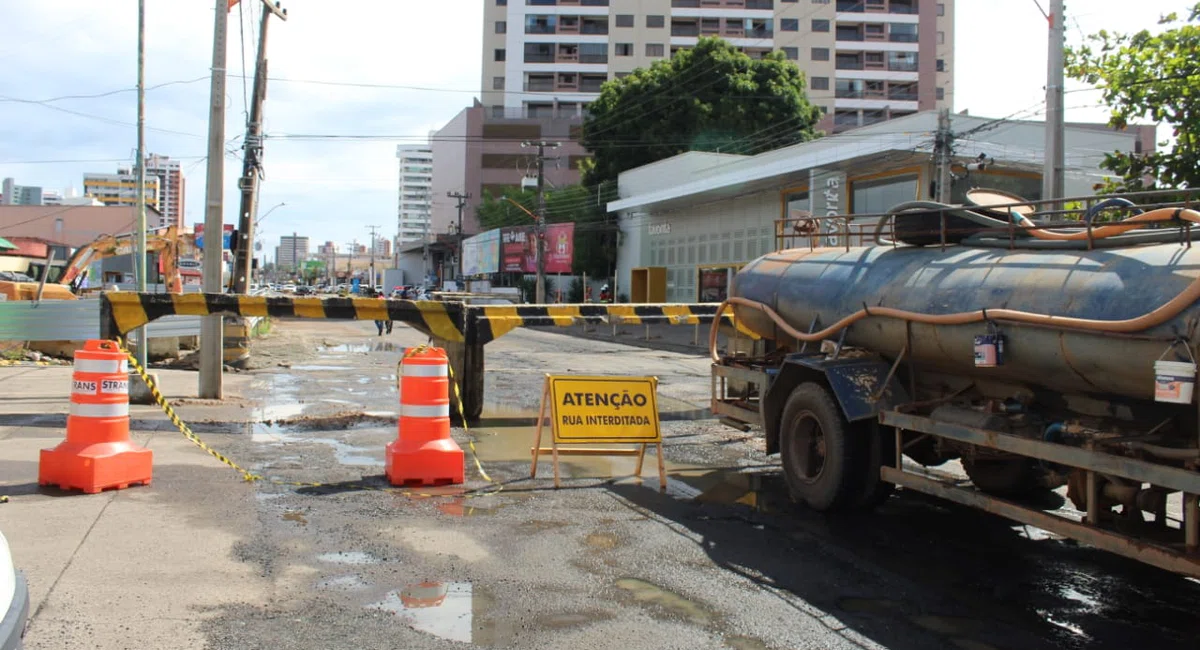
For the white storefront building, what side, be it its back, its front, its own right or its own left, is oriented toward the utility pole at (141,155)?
front

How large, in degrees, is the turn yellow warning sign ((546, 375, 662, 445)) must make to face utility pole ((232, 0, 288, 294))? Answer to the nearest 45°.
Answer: approximately 135° to its right

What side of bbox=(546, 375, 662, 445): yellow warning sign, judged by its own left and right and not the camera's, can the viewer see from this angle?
front

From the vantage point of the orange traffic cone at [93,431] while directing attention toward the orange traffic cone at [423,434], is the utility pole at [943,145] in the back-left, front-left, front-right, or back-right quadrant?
front-left

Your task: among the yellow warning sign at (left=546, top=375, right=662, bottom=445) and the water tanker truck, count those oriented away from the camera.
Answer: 0

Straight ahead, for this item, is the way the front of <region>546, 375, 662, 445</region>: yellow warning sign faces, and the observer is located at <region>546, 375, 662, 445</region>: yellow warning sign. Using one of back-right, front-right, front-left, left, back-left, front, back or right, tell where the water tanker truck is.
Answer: front-left

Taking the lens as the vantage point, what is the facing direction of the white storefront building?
facing the viewer and to the left of the viewer

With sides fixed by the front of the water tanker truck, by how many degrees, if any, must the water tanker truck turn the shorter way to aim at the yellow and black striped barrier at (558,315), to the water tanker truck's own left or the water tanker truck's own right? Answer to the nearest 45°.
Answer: approximately 180°

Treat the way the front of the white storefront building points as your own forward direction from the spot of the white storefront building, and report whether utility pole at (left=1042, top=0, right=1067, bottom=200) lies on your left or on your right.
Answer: on your left

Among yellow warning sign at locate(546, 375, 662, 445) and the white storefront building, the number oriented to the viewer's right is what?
0

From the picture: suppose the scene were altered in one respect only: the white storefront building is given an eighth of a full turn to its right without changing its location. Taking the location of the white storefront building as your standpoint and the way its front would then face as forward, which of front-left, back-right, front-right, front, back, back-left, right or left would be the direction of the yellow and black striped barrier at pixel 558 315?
left

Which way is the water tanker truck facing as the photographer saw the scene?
facing the viewer and to the right of the viewer

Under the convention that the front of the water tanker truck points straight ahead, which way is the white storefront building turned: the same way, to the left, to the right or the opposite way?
to the right

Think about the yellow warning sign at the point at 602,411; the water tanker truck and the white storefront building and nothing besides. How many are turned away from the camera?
0
